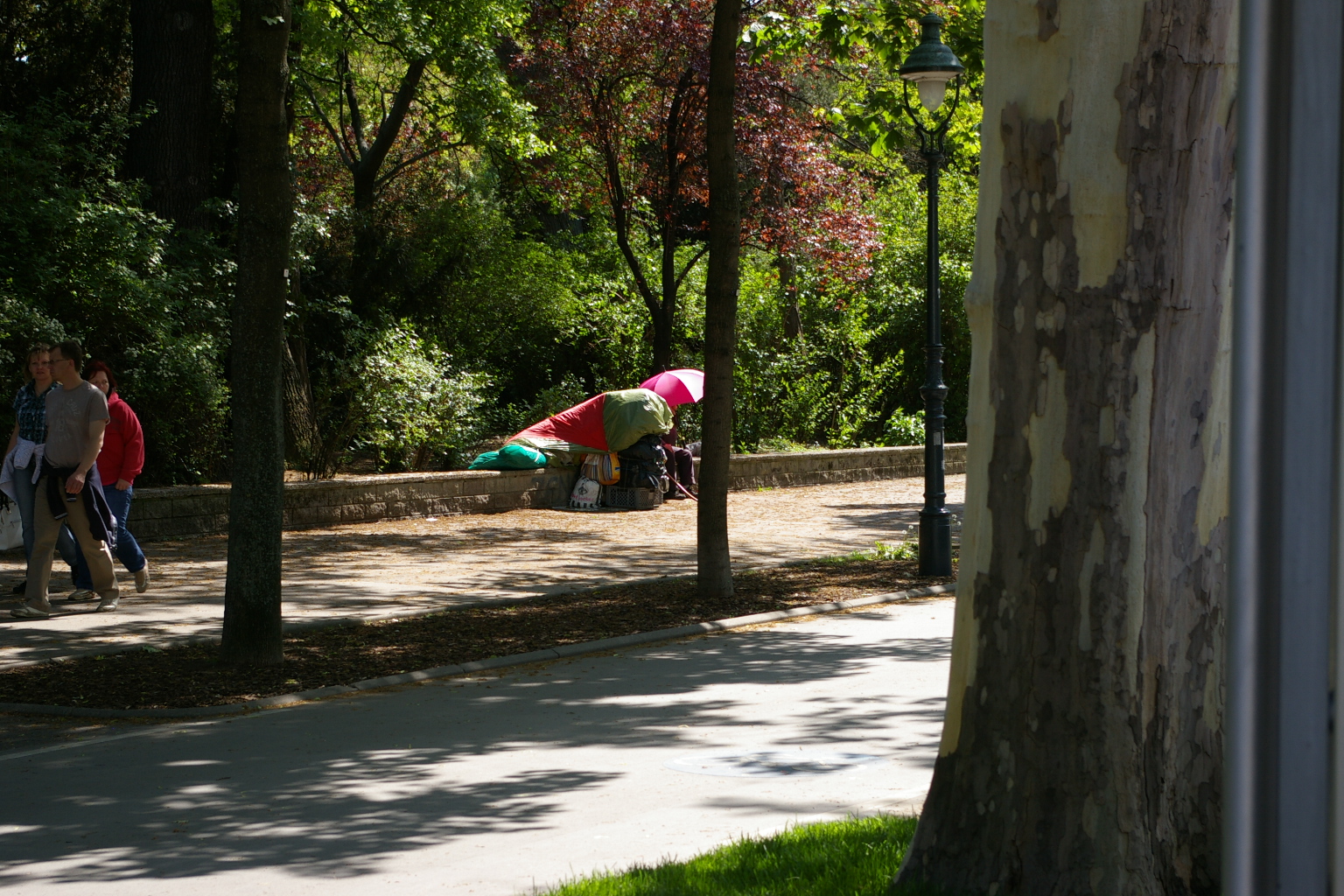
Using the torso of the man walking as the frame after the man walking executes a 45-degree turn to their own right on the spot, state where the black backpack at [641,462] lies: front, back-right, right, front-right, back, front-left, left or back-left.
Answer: back-right

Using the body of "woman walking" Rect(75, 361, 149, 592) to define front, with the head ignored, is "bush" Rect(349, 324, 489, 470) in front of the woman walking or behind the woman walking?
behind

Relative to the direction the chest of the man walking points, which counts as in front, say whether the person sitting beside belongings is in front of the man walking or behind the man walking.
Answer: behind

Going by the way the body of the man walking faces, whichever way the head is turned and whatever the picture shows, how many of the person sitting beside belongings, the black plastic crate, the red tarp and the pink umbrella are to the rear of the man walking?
4

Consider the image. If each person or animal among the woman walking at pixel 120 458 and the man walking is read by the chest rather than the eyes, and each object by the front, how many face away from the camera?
0
